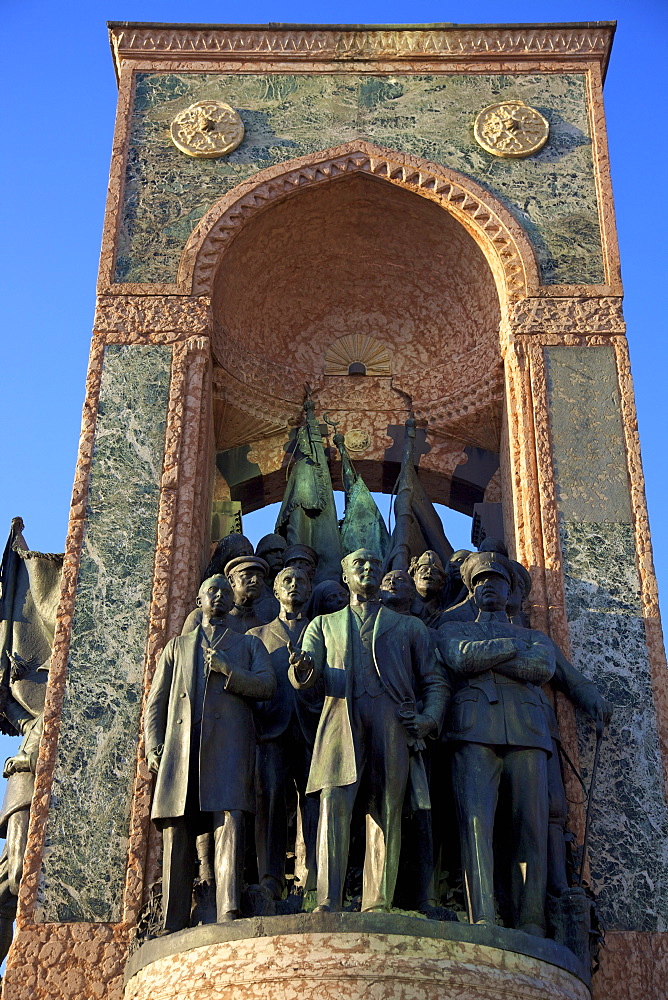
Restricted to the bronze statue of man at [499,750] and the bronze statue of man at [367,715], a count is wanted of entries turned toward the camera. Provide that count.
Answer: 2

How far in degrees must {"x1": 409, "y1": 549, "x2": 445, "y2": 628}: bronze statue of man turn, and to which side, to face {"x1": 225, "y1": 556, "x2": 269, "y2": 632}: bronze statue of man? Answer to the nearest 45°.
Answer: approximately 45° to its right

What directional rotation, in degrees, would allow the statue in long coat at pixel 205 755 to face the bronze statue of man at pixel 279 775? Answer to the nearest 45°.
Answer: approximately 135° to its left

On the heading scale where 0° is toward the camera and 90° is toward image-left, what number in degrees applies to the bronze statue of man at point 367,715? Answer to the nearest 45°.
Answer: approximately 0°

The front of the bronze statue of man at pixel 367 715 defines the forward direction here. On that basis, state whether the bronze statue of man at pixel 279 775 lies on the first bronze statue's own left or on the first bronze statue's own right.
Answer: on the first bronze statue's own right

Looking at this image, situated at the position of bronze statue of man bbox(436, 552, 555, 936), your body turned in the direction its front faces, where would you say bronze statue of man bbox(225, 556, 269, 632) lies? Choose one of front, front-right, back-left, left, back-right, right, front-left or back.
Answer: right

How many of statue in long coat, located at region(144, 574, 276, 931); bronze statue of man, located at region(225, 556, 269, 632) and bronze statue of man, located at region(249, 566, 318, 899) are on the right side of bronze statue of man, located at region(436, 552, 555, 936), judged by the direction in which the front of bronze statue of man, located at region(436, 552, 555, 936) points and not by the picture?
3

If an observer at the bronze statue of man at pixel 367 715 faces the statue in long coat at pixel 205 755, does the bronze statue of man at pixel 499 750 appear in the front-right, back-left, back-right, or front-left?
back-right

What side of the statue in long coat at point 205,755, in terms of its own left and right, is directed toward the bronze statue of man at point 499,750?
left

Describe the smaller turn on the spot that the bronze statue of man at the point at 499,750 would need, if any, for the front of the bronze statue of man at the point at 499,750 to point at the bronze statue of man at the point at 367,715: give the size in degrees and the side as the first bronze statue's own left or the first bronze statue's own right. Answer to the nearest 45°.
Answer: approximately 45° to the first bronze statue's own right
